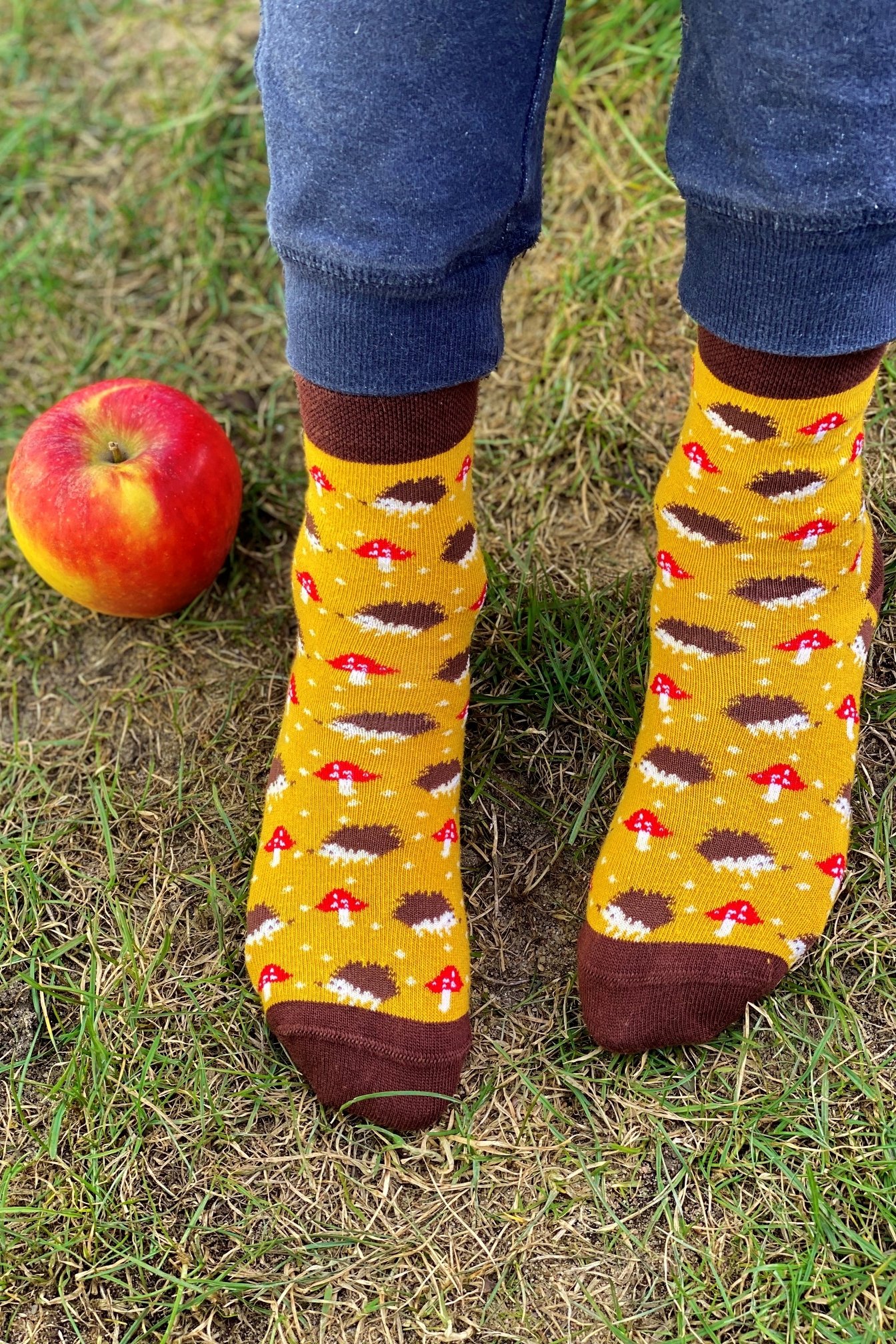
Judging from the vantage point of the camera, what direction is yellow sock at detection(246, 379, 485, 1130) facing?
facing the viewer
